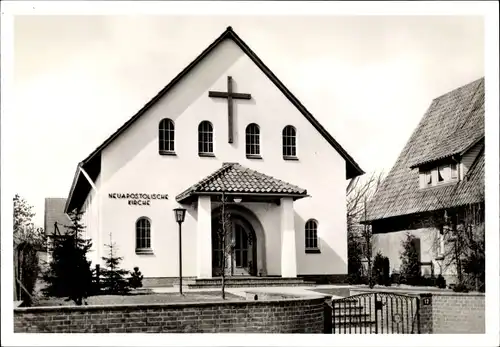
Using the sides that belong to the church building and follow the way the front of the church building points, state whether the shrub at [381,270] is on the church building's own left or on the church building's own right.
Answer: on the church building's own left

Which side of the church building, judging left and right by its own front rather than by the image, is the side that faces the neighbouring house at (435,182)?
left

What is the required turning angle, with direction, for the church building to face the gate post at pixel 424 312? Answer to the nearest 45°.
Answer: approximately 45° to its left

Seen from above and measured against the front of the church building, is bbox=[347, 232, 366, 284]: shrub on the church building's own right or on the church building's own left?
on the church building's own left

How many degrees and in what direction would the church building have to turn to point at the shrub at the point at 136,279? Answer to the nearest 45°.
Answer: approximately 45° to its right

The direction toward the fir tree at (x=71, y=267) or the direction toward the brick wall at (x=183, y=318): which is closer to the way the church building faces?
the brick wall

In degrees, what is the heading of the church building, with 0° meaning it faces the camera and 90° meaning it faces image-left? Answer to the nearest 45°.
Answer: approximately 0°

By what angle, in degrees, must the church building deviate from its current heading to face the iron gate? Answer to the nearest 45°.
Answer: approximately 45° to its left
